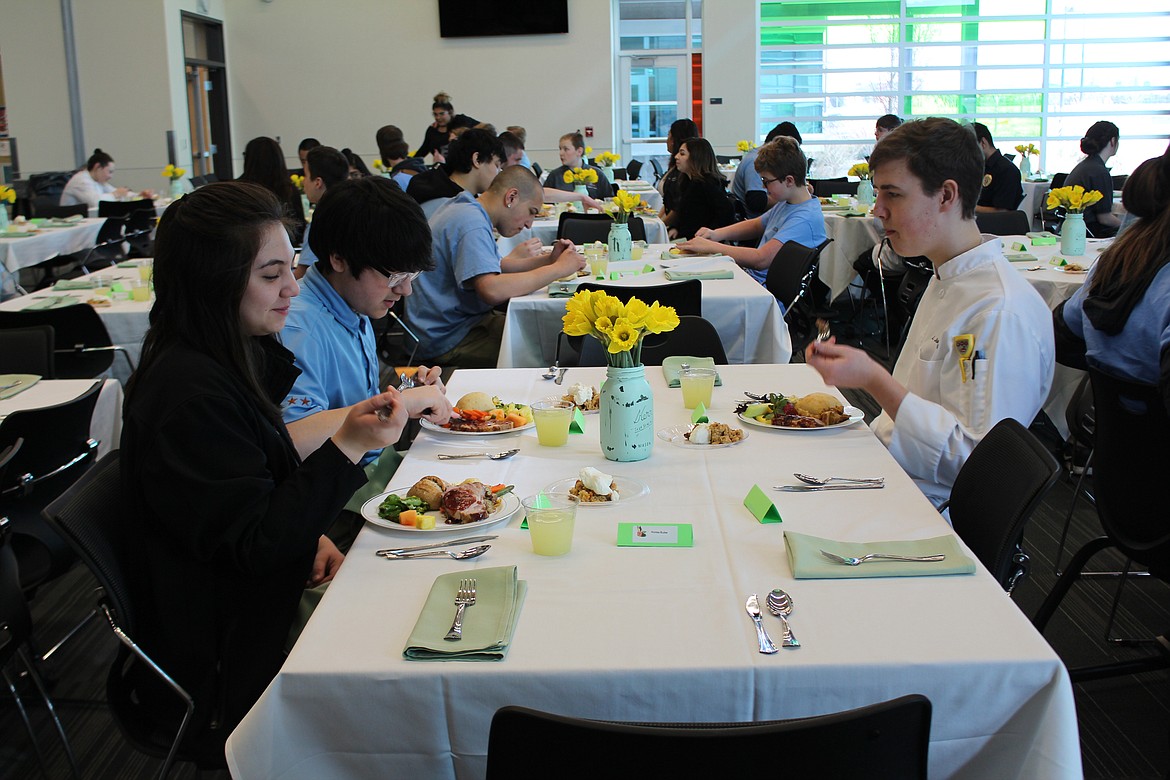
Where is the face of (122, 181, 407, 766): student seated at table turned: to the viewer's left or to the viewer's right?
to the viewer's right

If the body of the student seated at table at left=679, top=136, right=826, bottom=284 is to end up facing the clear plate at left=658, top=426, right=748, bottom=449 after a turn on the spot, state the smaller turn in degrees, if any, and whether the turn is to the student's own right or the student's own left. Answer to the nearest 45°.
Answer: approximately 90° to the student's own left

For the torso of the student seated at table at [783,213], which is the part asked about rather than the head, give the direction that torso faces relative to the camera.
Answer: to the viewer's left

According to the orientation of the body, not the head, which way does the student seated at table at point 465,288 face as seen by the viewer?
to the viewer's right

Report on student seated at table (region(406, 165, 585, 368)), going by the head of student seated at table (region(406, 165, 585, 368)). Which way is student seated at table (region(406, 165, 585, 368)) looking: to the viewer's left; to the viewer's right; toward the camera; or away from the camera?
to the viewer's right

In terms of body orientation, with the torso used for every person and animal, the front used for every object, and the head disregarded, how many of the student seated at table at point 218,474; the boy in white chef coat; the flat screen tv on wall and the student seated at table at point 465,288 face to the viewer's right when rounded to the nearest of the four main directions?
2

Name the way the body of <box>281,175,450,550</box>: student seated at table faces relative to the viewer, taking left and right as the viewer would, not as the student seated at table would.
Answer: facing to the right of the viewer

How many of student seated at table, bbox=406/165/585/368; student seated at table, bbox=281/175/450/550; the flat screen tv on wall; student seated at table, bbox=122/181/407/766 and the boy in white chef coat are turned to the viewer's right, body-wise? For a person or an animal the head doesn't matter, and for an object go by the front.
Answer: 3

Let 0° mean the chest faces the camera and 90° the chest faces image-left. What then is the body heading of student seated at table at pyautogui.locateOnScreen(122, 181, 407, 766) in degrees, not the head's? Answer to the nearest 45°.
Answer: approximately 270°
